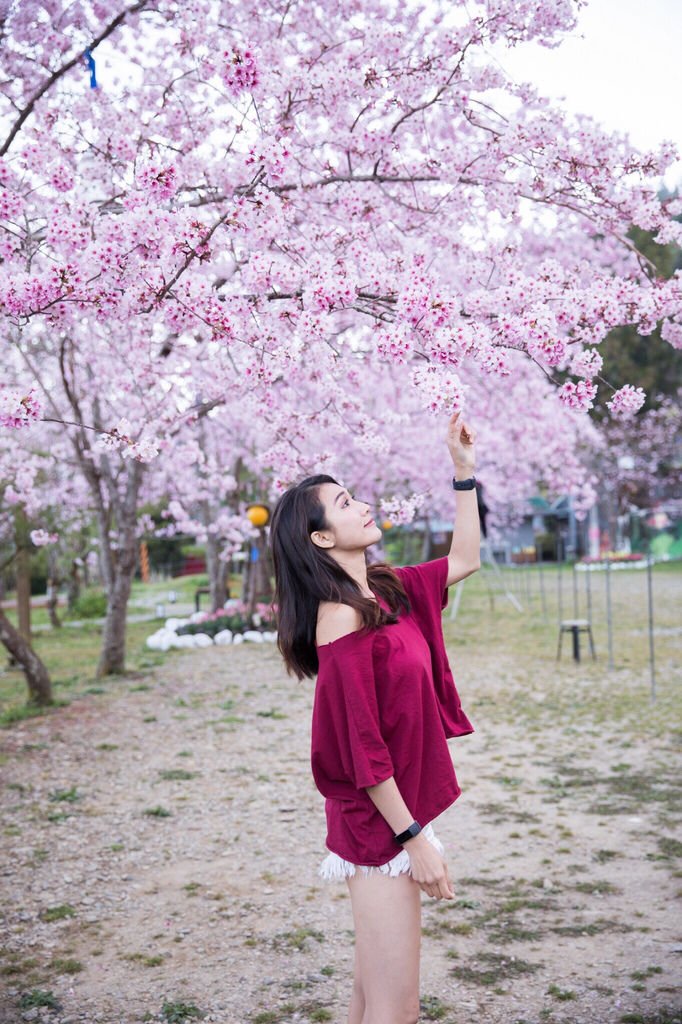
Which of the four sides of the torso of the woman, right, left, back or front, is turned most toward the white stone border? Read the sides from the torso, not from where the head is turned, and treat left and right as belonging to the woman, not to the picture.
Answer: left

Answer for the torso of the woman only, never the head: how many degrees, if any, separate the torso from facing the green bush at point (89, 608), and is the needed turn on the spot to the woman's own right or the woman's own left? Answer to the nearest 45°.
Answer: approximately 90° to the woman's own left

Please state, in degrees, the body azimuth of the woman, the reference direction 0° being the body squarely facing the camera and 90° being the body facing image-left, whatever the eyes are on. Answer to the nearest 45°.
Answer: approximately 270°

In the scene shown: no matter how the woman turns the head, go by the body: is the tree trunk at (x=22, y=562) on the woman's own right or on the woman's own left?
on the woman's own left

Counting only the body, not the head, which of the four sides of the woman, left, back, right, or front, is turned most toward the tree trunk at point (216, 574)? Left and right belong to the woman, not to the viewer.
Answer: left

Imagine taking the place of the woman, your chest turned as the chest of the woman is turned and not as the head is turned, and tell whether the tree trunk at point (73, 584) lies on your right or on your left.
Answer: on your left
